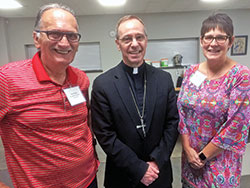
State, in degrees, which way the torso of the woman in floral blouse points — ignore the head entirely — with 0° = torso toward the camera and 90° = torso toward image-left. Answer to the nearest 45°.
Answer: approximately 45°

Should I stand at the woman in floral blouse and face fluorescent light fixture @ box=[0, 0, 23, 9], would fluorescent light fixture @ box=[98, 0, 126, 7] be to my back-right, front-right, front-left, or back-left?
front-right

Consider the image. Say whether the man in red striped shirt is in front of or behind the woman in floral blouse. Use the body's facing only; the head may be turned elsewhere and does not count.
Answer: in front

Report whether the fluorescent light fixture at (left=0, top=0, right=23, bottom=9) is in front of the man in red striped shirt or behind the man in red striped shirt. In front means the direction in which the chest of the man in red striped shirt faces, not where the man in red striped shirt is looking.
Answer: behind

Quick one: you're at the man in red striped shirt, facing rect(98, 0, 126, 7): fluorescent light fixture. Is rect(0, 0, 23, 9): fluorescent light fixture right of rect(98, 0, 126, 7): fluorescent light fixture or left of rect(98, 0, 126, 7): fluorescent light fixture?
left

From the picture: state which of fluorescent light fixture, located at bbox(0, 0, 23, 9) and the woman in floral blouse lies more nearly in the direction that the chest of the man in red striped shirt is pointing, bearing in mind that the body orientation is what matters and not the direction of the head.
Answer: the woman in floral blouse

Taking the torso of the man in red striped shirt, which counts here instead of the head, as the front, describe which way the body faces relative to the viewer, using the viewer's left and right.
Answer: facing the viewer and to the right of the viewer

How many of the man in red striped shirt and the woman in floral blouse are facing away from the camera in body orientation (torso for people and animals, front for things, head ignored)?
0

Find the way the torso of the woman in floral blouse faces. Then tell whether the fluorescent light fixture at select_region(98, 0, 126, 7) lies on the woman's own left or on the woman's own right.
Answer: on the woman's own right

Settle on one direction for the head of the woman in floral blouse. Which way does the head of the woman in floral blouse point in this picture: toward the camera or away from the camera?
toward the camera
